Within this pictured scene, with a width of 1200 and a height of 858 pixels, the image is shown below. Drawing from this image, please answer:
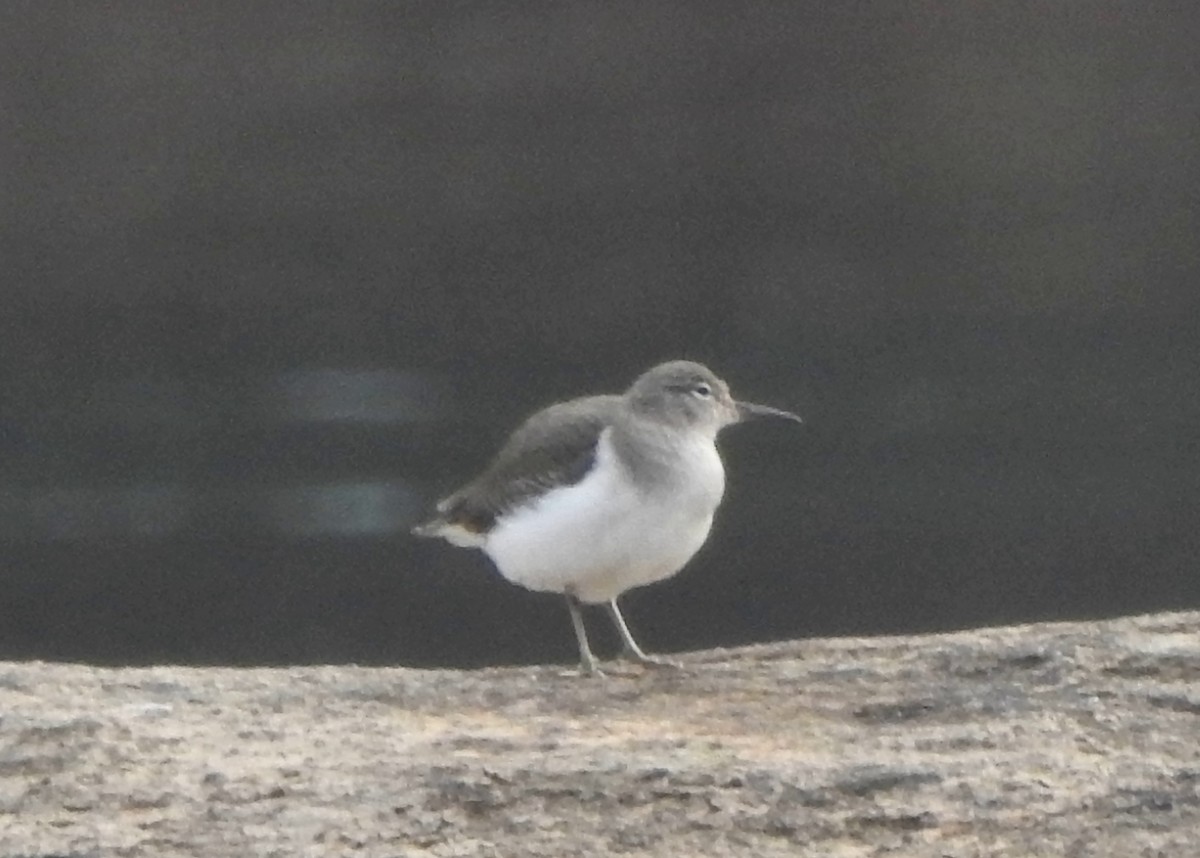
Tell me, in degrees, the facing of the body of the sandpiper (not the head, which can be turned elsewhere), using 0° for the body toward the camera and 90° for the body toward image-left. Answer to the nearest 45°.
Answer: approximately 270°
